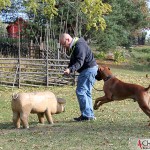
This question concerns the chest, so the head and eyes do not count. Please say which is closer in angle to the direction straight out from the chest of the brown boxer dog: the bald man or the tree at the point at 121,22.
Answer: the bald man

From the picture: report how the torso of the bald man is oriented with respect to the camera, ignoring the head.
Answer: to the viewer's left

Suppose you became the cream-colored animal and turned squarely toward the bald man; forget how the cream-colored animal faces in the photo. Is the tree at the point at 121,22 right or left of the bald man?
left

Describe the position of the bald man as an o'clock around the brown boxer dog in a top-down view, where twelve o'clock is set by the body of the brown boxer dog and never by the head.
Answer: The bald man is roughly at 12 o'clock from the brown boxer dog.

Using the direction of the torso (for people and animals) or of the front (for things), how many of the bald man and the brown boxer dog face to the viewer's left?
2

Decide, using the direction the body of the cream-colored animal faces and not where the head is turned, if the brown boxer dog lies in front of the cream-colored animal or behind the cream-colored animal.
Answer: in front

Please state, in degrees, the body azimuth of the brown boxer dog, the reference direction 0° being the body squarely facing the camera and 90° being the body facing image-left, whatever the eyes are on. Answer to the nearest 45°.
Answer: approximately 90°

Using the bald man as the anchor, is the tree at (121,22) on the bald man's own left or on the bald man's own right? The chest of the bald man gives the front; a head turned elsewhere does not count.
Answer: on the bald man's own right

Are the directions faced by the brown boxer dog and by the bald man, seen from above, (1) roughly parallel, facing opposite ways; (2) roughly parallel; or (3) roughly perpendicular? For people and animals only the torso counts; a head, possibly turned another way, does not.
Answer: roughly parallel

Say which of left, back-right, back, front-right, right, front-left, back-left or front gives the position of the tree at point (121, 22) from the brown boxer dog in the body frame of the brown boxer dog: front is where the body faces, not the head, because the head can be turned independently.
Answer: right
